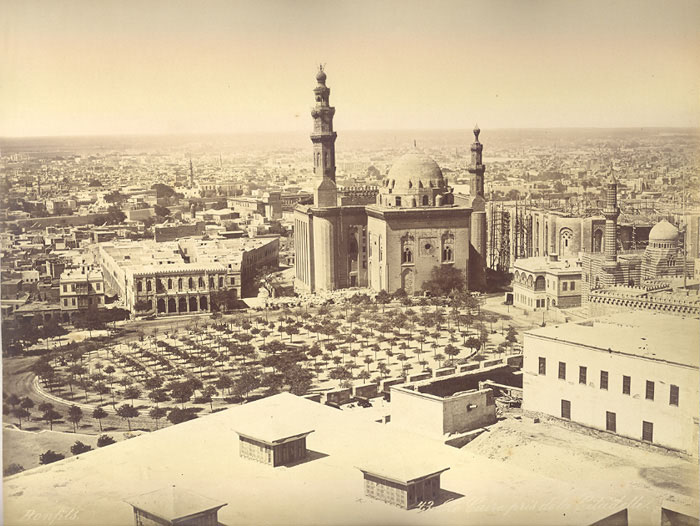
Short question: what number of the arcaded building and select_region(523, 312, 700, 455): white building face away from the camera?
0

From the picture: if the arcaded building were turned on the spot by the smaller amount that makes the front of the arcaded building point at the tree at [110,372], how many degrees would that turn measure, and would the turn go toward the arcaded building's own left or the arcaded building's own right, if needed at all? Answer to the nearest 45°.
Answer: approximately 45° to the arcaded building's own right

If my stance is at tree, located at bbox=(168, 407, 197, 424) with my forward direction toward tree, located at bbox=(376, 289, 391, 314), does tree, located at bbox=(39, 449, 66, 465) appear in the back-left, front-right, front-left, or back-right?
back-left

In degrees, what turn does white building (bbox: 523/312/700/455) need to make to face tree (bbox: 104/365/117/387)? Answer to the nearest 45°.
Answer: approximately 45° to its right

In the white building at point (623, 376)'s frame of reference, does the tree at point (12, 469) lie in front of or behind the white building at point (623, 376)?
in front

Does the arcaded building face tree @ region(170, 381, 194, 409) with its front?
yes

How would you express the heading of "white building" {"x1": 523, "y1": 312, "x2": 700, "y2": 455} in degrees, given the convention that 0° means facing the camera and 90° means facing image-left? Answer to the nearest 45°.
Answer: approximately 45°

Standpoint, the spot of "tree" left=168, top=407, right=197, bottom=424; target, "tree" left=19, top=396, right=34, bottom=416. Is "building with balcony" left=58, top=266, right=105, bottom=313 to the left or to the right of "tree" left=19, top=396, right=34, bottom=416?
right

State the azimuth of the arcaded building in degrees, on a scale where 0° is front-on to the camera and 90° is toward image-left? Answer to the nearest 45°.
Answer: approximately 0°

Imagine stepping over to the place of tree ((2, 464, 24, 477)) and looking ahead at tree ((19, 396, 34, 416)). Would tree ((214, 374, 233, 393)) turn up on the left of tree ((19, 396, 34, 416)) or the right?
right

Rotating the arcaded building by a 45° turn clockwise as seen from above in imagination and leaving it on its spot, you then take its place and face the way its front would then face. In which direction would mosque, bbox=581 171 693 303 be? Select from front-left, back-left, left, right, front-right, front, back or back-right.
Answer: back-left

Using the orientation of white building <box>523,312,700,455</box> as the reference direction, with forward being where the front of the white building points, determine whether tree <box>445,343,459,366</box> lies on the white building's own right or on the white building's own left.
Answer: on the white building's own right
